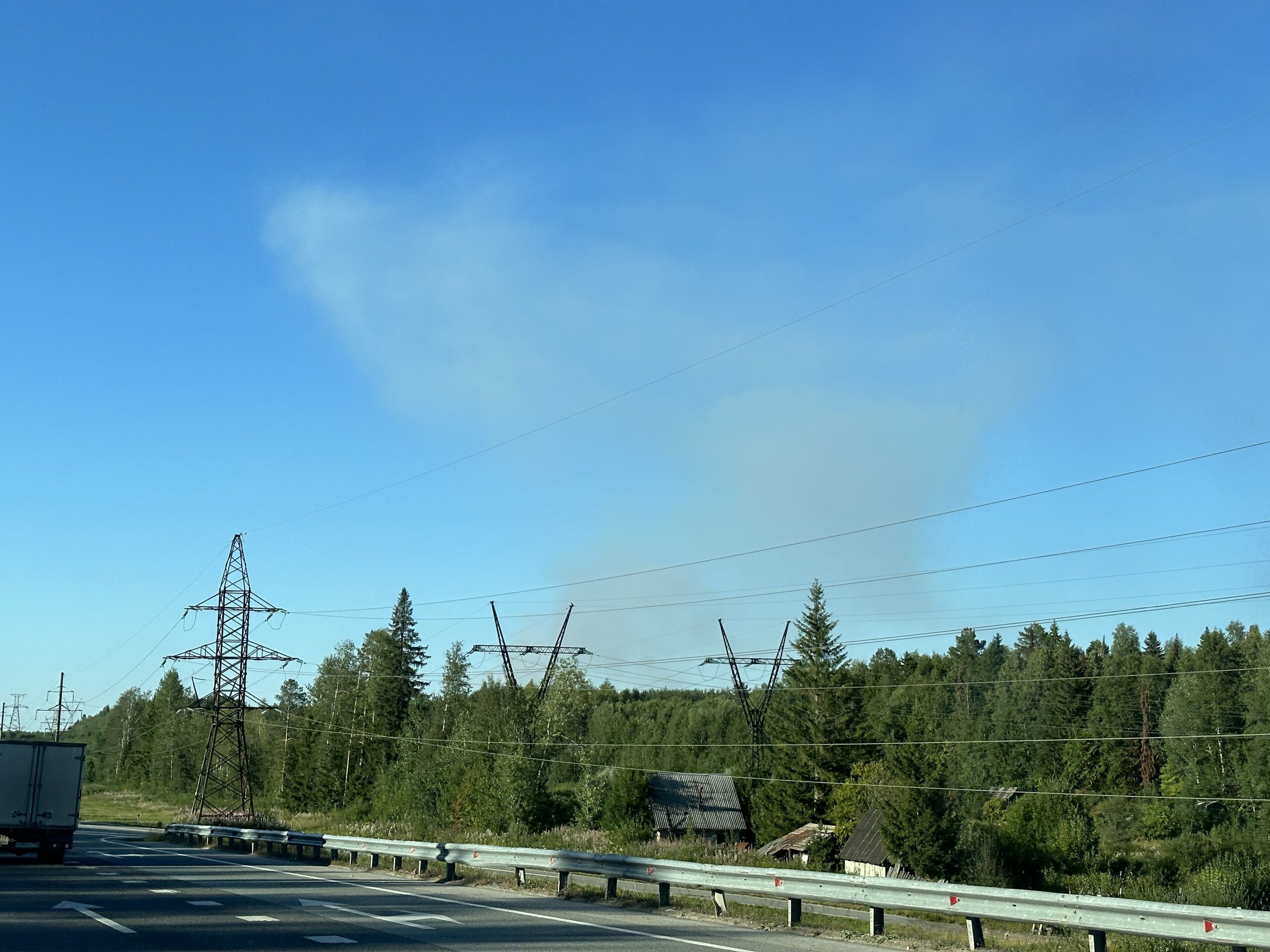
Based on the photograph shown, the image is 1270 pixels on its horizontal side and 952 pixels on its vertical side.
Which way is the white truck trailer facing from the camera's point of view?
away from the camera

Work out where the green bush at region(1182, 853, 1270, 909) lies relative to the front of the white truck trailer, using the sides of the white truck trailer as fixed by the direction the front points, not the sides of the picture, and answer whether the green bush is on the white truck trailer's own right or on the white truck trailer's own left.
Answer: on the white truck trailer's own right

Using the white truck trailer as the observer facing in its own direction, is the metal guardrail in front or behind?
behind
